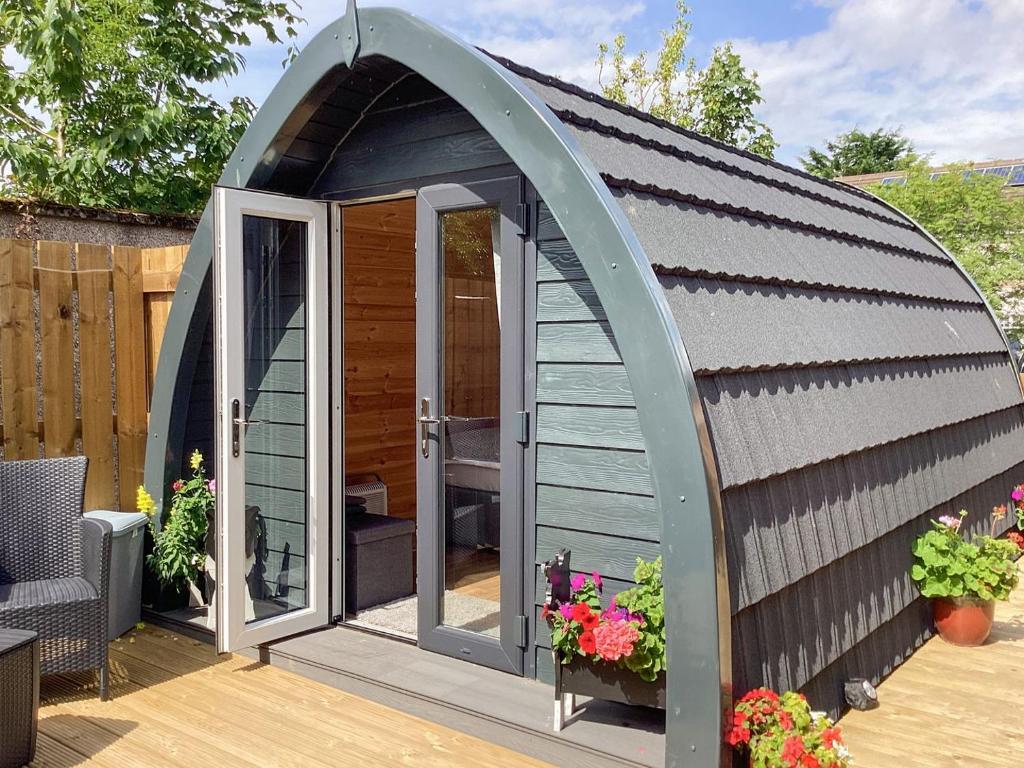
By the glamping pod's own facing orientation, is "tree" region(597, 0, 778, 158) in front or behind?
behind

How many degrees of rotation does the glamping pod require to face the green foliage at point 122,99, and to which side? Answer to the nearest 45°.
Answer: approximately 90° to its right

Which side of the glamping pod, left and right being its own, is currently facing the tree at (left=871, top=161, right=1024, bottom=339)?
back

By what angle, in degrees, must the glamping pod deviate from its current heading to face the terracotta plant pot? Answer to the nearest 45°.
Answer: approximately 135° to its left

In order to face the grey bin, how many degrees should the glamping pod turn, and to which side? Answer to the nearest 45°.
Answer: approximately 45° to its right

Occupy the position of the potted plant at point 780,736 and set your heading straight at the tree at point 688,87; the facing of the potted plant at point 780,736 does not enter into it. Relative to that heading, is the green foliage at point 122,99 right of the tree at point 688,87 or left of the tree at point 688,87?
left

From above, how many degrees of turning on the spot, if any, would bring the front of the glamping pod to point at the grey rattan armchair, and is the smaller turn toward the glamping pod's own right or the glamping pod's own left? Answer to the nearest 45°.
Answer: approximately 45° to the glamping pod's own right

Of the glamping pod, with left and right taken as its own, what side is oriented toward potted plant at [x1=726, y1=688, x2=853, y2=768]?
left

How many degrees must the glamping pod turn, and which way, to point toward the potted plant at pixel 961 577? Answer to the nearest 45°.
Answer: approximately 135° to its left

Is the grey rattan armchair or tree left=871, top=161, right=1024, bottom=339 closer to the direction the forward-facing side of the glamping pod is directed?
the grey rattan armchair

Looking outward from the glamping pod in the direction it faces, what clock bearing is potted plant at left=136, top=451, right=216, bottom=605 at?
The potted plant is roughly at 2 o'clock from the glamping pod.

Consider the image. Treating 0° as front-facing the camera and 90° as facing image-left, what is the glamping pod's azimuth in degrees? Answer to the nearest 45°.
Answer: approximately 45°
